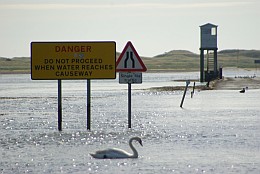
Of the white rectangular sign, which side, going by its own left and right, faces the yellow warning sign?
right

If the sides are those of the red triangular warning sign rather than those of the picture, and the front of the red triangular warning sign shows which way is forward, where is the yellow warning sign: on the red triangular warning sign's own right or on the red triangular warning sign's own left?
on the red triangular warning sign's own right

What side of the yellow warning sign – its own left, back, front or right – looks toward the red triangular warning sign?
left

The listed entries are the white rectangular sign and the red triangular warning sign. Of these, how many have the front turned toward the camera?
2

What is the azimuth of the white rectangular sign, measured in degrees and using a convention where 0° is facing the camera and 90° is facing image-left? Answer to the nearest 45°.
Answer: approximately 0°

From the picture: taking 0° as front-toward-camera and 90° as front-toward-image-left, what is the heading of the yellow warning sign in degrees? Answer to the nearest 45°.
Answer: approximately 0°

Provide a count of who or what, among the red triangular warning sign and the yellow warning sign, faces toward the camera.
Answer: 2
